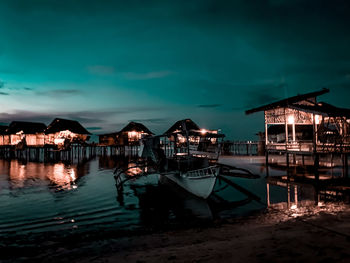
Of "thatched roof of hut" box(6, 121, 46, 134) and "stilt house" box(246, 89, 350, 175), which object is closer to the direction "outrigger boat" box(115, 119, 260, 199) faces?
the stilt house

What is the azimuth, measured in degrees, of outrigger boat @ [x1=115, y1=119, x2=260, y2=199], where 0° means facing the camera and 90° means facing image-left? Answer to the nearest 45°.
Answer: approximately 315°

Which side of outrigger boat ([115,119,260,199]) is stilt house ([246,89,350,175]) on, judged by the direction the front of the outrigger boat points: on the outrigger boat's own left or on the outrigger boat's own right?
on the outrigger boat's own left

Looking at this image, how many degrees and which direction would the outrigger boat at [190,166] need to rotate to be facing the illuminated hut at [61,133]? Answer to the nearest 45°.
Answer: approximately 180°

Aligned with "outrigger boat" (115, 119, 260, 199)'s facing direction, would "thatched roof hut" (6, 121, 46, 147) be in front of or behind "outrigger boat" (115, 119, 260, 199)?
behind

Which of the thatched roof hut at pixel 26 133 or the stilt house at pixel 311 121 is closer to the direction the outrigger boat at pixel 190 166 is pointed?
the stilt house
